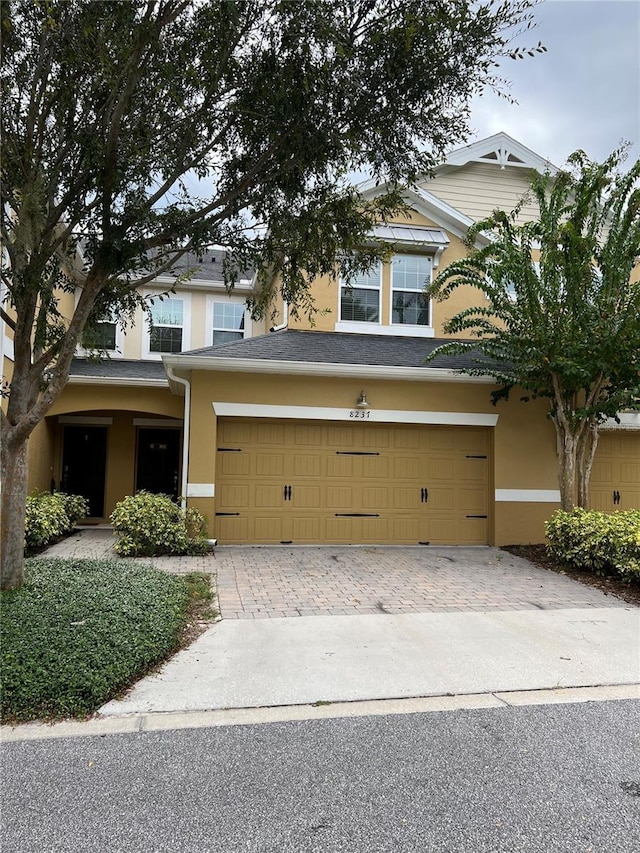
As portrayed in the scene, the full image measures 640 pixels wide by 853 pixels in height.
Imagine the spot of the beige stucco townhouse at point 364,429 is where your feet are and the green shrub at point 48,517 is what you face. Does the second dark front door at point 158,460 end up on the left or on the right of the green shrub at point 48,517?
right

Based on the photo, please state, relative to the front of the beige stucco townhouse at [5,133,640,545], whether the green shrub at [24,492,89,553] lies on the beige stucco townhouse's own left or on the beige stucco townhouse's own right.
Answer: on the beige stucco townhouse's own right

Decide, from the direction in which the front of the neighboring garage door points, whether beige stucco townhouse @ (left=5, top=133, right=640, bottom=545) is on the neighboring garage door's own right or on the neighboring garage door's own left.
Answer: on the neighboring garage door's own right

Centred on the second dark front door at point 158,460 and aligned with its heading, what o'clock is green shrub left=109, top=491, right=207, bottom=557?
The green shrub is roughly at 12 o'clock from the second dark front door.

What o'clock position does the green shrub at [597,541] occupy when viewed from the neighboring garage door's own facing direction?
The green shrub is roughly at 12 o'clock from the neighboring garage door.

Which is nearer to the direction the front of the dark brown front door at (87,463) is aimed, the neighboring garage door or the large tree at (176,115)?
the large tree
